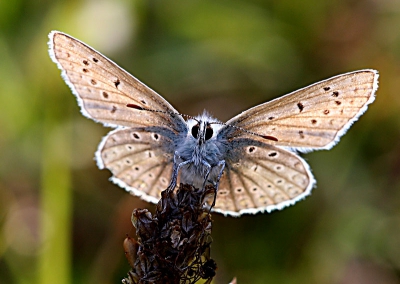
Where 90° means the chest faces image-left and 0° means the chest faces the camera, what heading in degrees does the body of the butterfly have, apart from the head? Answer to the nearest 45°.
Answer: approximately 0°
